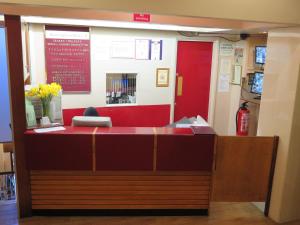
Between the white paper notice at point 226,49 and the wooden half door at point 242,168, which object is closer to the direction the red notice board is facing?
the wooden half door

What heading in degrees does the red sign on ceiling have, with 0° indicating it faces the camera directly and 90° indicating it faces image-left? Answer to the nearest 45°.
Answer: approximately 0°

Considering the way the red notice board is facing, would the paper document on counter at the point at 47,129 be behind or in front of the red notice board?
in front

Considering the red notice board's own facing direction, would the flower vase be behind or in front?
in front

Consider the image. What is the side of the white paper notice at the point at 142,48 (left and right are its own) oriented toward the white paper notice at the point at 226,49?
left

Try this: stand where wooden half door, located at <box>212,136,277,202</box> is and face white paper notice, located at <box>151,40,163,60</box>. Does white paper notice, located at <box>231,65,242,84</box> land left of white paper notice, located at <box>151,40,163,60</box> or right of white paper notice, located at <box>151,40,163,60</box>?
right

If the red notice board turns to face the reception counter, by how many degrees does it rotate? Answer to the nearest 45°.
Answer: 0° — it already faces it
